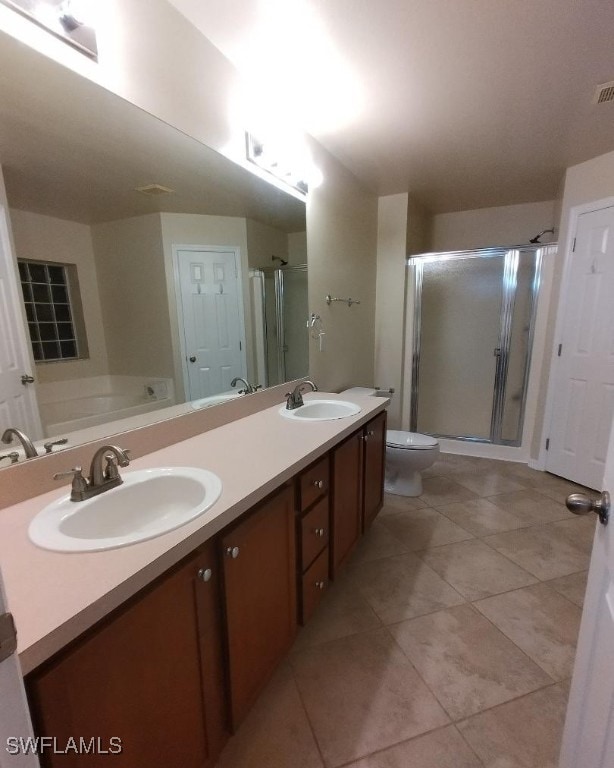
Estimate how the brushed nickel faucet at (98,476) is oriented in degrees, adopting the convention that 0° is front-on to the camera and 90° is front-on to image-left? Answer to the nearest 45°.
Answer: approximately 315°

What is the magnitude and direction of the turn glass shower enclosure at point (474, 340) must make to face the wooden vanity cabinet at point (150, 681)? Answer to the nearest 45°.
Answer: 0° — it already faces it

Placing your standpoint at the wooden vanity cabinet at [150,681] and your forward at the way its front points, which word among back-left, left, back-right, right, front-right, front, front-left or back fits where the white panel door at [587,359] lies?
front-left

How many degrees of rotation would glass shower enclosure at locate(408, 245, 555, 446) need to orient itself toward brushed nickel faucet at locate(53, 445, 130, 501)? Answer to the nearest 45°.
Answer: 0° — it already faces it

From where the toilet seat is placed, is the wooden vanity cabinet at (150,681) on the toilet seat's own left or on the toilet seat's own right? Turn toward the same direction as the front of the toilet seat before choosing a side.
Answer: on the toilet seat's own right

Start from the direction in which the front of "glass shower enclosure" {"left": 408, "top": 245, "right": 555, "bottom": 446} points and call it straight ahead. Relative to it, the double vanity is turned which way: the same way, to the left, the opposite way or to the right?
to the left

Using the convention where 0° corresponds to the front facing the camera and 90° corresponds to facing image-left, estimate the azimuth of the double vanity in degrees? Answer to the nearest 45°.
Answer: approximately 315°

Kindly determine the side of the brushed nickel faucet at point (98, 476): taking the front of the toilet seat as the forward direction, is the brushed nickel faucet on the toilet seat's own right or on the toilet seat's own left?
on the toilet seat's own right

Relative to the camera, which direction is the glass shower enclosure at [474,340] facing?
toward the camera
